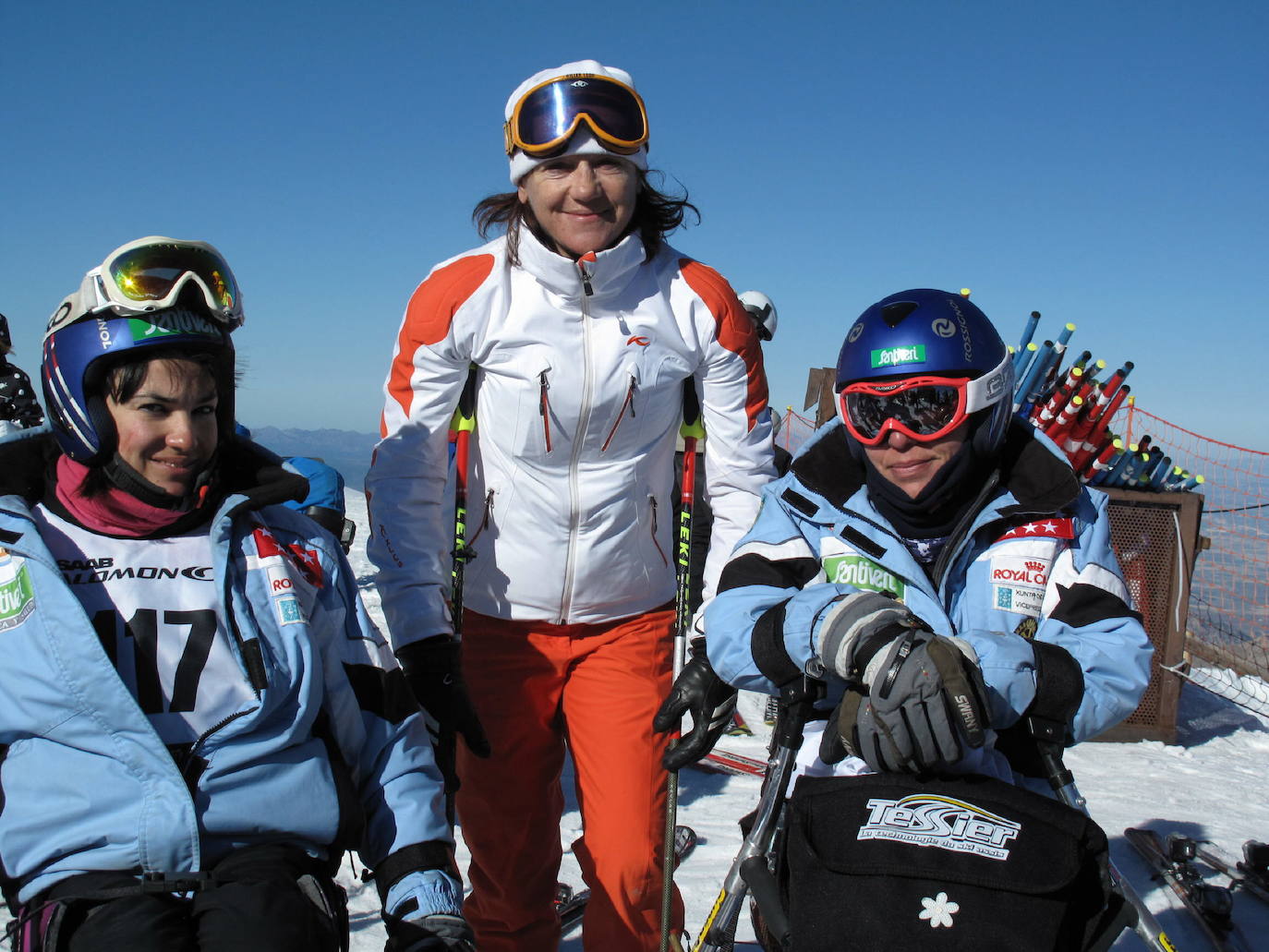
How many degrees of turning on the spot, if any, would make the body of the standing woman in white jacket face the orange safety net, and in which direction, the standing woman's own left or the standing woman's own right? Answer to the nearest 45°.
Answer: approximately 135° to the standing woman's own left

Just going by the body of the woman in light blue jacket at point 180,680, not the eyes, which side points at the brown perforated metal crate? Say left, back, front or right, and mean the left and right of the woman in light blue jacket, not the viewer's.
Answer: left

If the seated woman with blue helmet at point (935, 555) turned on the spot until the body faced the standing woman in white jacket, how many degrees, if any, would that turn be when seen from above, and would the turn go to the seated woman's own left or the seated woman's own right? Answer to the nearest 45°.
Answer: approximately 90° to the seated woman's own right

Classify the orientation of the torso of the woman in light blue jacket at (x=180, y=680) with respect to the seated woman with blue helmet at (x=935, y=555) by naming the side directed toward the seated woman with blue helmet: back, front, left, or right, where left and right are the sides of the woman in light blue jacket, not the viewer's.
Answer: left

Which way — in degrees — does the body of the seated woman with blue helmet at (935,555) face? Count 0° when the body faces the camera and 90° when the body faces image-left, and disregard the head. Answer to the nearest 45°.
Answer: approximately 0°

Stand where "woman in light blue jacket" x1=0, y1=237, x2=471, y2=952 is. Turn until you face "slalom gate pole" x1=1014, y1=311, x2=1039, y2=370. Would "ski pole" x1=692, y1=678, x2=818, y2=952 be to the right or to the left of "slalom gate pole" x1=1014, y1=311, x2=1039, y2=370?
right
